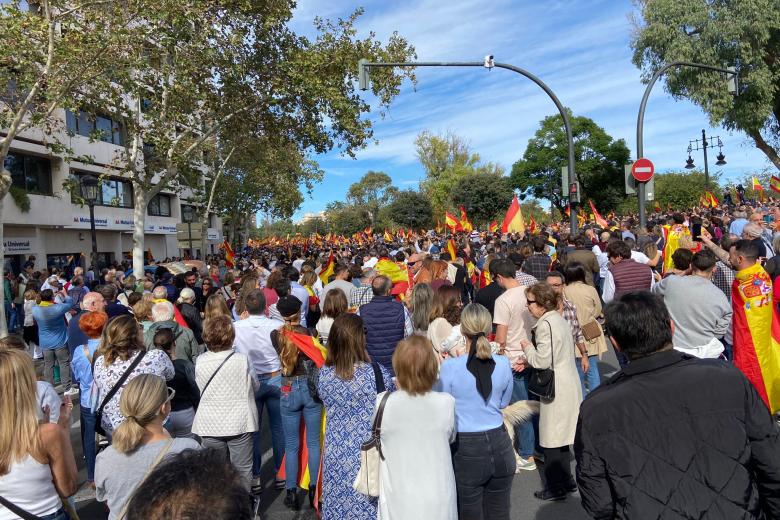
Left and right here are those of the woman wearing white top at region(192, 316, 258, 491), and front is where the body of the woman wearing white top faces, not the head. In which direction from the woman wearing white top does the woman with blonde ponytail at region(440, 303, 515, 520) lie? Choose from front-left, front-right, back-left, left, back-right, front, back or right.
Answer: back-right

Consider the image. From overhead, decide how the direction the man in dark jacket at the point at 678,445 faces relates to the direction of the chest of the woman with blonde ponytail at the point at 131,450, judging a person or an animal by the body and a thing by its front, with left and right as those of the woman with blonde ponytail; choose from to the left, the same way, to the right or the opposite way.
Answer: the same way

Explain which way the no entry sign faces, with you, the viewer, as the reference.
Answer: facing the viewer

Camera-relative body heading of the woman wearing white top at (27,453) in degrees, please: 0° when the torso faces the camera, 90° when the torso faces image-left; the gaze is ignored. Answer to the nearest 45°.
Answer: approximately 180°

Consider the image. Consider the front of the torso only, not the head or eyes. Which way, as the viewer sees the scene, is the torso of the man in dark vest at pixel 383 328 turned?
away from the camera

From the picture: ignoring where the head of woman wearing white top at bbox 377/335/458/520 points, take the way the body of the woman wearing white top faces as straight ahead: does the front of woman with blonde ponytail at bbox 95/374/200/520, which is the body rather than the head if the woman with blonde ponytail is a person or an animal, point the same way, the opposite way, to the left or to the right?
the same way

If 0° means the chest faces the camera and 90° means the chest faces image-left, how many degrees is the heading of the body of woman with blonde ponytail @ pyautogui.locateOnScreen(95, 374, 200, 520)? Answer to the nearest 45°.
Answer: approximately 225°

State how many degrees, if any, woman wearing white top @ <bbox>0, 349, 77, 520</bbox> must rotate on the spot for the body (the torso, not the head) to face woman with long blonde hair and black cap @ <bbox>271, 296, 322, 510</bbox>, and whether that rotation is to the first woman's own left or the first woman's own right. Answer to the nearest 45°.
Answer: approximately 45° to the first woman's own right

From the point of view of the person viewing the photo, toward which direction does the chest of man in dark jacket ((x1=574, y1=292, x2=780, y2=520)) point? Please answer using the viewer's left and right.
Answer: facing away from the viewer

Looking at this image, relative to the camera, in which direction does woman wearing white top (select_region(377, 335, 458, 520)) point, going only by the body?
away from the camera

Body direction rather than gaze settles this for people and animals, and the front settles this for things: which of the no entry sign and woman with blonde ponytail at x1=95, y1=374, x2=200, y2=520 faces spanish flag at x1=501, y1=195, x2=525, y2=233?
the woman with blonde ponytail

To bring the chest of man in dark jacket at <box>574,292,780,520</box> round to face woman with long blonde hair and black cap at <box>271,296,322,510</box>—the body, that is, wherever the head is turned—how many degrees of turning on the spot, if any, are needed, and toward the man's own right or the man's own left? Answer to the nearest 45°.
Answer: approximately 45° to the man's own left

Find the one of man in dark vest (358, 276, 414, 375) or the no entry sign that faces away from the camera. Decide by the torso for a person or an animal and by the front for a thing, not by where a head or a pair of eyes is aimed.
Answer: the man in dark vest

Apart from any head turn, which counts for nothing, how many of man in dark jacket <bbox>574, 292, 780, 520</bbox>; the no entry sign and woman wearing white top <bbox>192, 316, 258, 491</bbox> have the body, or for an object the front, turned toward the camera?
1

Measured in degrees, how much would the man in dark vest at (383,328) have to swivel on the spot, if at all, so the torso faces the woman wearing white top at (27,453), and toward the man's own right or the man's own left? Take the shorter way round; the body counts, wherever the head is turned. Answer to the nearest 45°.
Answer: approximately 135° to the man's own left

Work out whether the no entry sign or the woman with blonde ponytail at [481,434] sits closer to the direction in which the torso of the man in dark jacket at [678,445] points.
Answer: the no entry sign

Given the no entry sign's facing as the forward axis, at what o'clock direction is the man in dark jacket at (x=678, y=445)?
The man in dark jacket is roughly at 12 o'clock from the no entry sign.

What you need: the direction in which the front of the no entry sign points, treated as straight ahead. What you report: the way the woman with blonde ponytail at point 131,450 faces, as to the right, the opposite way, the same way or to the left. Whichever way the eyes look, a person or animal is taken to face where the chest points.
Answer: the opposite way
